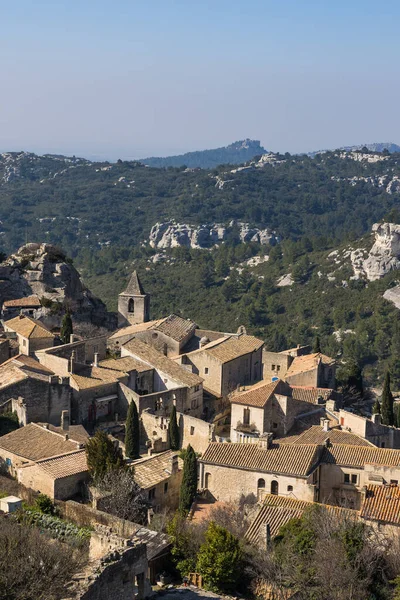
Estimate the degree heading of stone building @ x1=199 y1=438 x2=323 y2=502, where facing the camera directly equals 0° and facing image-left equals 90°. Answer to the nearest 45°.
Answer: approximately 0°

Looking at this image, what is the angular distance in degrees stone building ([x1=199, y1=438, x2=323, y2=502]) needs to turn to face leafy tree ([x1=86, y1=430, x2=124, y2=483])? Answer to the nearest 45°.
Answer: approximately 90° to its right

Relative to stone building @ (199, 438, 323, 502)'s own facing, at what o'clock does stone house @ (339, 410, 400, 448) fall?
The stone house is roughly at 7 o'clock from the stone building.

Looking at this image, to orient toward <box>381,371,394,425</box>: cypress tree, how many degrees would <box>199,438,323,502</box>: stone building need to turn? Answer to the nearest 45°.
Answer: approximately 135° to its left

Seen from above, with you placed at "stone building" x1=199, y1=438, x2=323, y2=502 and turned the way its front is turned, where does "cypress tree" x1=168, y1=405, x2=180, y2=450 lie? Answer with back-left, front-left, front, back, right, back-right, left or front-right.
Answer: back-right

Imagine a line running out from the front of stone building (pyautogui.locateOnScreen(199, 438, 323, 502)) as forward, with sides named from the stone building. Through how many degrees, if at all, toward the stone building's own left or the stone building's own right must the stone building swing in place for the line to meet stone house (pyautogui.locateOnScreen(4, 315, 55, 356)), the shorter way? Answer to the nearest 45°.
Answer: approximately 135° to the stone building's own right

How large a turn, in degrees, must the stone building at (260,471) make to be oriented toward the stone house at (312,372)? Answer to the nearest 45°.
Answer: approximately 180°

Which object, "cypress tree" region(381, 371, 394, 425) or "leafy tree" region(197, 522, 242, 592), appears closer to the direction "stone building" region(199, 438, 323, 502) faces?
the leafy tree

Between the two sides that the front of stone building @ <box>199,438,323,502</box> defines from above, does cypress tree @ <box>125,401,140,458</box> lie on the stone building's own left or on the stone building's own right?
on the stone building's own right

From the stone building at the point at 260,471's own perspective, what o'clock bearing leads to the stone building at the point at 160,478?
the stone building at the point at 160,478 is roughly at 3 o'clock from the stone building at the point at 260,471.

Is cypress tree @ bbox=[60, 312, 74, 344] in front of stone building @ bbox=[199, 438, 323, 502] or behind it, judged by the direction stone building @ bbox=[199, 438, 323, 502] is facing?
behind

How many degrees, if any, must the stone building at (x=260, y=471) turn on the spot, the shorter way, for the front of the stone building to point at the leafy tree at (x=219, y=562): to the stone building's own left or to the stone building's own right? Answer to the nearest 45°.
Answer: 0° — it already faces it

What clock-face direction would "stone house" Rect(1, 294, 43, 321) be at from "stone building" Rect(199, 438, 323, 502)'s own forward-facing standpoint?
The stone house is roughly at 5 o'clock from the stone building.

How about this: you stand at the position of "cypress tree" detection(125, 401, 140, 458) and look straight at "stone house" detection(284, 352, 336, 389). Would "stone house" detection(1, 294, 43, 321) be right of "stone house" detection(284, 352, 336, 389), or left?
left
